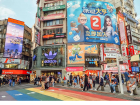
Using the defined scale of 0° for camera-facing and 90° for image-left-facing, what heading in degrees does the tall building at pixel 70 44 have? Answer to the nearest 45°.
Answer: approximately 0°

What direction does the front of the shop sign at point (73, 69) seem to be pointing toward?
toward the camera

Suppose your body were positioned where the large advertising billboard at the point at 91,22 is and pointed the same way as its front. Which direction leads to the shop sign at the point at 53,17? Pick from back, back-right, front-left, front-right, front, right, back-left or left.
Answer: right

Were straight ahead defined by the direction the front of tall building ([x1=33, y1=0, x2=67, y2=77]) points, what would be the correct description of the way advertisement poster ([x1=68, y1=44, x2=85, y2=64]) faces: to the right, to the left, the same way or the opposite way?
the same way

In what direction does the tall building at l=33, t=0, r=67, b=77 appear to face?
toward the camera

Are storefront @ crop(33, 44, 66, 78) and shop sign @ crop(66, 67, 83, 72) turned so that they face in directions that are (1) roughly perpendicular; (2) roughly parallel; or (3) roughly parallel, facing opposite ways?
roughly parallel

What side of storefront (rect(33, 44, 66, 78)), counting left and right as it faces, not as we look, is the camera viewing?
front

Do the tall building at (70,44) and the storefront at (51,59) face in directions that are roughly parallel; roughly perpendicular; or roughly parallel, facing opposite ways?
roughly parallel

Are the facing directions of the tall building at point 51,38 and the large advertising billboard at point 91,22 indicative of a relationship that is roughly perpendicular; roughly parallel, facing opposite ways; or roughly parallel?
roughly parallel

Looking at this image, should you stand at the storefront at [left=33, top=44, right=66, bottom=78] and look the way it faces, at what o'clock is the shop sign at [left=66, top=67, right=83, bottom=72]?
The shop sign is roughly at 10 o'clock from the storefront.

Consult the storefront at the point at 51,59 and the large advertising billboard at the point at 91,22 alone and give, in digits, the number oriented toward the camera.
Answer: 2

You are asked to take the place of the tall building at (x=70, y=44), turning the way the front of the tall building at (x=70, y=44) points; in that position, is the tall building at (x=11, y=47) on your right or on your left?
on your right

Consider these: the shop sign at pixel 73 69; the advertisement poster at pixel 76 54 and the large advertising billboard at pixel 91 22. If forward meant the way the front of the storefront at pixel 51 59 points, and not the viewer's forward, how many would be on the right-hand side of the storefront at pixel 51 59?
0

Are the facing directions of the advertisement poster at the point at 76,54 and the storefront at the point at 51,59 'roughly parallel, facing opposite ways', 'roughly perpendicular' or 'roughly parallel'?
roughly parallel
